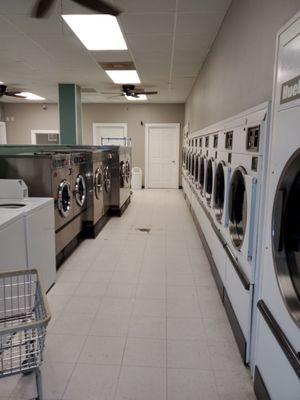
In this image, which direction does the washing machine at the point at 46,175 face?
to the viewer's right

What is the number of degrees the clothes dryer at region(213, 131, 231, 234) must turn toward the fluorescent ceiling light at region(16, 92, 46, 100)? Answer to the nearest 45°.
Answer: approximately 45° to its right

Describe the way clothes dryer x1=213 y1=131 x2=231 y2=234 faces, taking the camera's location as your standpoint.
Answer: facing to the left of the viewer

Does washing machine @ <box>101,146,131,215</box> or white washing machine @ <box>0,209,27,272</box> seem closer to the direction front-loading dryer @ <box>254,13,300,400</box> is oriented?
the white washing machine

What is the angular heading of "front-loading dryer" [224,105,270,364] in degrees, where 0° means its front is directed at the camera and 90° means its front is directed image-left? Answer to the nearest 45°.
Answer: approximately 90°

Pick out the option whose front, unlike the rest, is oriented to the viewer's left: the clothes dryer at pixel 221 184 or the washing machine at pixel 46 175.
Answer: the clothes dryer at pixel 221 184

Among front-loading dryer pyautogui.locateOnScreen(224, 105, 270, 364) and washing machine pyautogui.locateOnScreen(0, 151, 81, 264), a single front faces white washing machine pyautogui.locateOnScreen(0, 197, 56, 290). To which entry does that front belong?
the front-loading dryer

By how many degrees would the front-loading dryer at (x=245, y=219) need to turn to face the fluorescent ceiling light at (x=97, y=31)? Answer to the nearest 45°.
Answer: approximately 45° to its right

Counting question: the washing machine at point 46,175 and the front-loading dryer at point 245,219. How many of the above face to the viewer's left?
1

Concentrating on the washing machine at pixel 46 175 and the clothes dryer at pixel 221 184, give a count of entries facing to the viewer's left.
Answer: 1

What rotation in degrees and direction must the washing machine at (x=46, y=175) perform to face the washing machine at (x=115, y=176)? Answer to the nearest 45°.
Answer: approximately 45° to its left

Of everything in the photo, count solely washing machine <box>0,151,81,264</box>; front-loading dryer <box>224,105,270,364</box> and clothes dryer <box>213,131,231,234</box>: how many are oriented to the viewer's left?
2

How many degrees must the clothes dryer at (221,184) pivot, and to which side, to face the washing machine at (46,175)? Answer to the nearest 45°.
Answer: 0° — it already faces it

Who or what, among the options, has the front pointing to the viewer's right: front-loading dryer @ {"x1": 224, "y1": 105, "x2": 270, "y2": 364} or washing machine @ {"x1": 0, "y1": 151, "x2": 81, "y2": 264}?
the washing machine

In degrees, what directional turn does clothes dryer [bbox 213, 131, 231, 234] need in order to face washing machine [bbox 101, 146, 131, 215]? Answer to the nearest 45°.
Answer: approximately 45° to its right

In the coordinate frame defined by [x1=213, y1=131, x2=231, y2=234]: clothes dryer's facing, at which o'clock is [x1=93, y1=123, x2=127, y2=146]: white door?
The white door is roughly at 2 o'clock from the clothes dryer.
